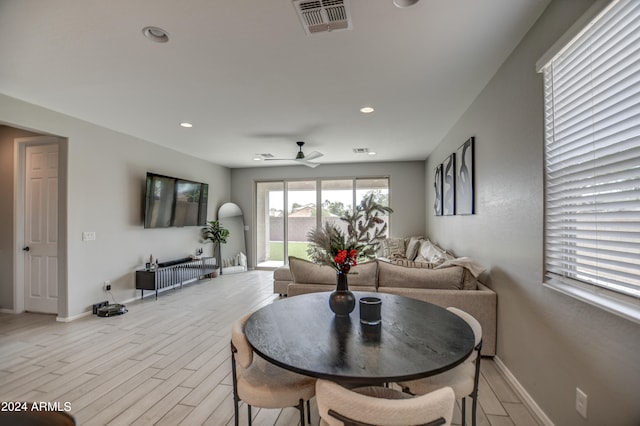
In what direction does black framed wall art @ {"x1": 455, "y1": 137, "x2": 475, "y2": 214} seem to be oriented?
to the viewer's left

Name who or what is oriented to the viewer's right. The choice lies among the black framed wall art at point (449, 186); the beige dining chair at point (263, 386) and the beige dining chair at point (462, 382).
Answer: the beige dining chair at point (263, 386)

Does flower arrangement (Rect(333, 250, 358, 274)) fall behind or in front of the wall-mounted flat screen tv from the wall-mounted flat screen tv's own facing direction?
in front

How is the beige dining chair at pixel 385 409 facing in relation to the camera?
away from the camera

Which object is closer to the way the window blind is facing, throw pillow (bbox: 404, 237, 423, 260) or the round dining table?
the round dining table

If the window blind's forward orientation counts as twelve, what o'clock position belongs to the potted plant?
The potted plant is roughly at 2 o'clock from the window blind.

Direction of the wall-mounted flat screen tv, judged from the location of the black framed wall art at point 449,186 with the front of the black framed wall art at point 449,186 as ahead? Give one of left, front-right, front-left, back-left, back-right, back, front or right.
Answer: front

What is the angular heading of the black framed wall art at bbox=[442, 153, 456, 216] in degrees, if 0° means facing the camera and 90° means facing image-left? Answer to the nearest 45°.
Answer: approximately 90°

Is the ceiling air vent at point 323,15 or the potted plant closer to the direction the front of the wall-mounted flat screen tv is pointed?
the ceiling air vent

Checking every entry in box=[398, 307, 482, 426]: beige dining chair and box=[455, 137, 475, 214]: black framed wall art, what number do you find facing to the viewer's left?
2

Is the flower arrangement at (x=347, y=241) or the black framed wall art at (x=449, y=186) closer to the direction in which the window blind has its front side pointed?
the flower arrangement

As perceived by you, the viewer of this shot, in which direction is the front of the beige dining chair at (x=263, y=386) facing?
facing to the right of the viewer

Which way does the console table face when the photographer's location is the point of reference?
facing the viewer and to the right of the viewer

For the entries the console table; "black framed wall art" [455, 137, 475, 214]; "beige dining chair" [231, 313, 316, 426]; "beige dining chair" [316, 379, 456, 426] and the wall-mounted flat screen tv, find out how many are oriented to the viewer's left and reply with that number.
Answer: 1

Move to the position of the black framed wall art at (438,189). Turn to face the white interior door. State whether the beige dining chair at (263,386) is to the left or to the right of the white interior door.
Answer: left

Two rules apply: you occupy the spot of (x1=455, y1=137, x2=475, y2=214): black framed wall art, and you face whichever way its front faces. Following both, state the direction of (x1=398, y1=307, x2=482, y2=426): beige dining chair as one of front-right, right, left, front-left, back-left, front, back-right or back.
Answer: left

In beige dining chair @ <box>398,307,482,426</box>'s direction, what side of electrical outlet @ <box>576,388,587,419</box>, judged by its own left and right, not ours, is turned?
front

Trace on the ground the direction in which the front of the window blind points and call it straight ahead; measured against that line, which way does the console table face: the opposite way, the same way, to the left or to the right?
the opposite way

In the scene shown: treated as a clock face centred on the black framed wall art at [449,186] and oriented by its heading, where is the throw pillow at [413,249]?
The throw pillow is roughly at 2 o'clock from the black framed wall art.

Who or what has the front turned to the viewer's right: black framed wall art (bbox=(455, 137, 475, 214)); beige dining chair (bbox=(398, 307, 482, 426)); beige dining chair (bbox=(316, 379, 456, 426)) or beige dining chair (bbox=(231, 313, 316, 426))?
beige dining chair (bbox=(231, 313, 316, 426))
